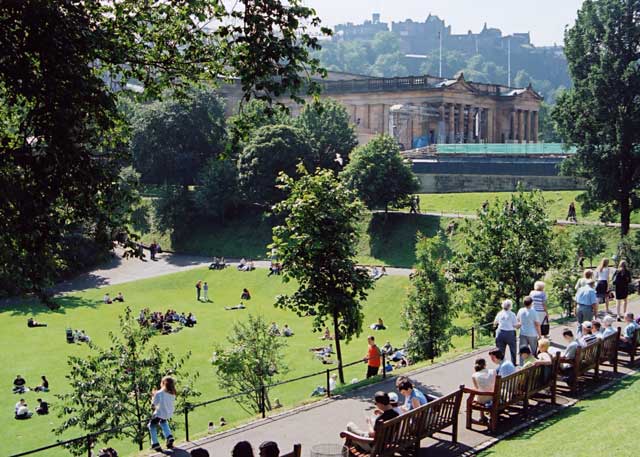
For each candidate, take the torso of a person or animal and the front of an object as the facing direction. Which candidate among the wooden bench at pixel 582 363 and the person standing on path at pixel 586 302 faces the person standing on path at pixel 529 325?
the wooden bench

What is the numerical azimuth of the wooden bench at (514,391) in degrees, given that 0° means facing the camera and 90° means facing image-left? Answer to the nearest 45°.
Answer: approximately 135°

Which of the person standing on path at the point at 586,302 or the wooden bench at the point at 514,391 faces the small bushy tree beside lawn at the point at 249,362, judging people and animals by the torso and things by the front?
the wooden bench

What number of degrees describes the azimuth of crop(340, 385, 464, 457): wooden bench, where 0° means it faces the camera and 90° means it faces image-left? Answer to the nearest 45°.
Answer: approximately 135°

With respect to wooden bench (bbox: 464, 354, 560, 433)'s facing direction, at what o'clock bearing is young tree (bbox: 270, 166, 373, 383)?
The young tree is roughly at 12 o'clock from the wooden bench.

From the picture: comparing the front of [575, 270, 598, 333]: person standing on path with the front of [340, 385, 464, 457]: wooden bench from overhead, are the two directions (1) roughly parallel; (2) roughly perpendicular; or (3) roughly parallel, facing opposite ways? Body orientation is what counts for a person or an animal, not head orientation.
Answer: roughly perpendicular

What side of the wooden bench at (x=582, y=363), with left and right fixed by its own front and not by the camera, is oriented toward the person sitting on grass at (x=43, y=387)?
front

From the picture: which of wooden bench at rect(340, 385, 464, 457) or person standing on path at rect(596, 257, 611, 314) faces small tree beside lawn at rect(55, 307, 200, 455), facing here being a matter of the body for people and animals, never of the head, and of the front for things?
the wooden bench

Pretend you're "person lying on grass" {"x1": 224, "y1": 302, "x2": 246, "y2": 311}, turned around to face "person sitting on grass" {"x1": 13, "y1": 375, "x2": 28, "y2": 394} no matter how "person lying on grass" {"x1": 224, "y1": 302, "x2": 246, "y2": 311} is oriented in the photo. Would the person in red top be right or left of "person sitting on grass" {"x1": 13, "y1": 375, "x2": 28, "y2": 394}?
left

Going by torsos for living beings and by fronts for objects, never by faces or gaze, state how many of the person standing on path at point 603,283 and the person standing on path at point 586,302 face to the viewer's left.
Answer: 0
